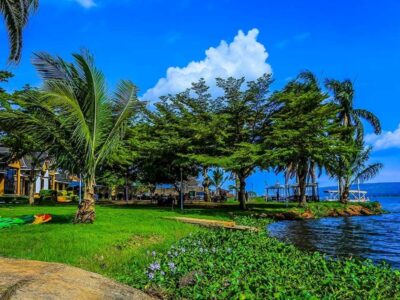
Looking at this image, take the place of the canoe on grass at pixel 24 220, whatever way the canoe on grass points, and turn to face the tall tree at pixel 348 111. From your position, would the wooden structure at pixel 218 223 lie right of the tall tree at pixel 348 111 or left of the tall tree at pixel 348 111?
right
